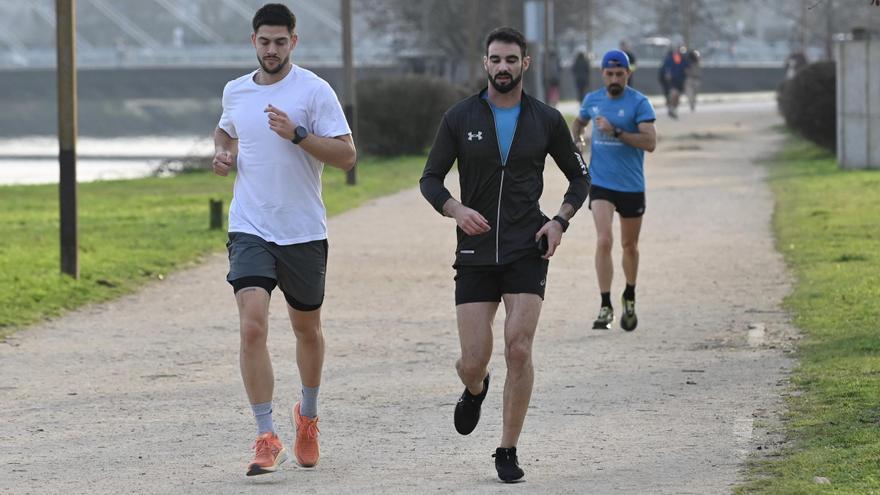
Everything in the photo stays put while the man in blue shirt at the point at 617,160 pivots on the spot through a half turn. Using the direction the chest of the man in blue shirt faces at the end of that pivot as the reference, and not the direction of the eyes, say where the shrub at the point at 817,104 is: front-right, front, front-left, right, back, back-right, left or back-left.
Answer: front

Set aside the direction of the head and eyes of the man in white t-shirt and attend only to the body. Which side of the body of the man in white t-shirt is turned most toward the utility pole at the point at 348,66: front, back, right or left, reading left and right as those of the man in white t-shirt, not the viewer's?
back

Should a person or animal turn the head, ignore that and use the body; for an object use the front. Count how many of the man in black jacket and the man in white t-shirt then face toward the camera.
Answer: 2

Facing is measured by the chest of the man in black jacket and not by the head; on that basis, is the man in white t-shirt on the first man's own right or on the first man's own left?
on the first man's own right

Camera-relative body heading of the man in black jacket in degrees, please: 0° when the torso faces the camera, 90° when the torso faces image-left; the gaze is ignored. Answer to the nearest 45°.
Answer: approximately 0°

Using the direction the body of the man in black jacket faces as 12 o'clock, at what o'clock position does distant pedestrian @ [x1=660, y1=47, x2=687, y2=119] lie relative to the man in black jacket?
The distant pedestrian is roughly at 6 o'clock from the man in black jacket.

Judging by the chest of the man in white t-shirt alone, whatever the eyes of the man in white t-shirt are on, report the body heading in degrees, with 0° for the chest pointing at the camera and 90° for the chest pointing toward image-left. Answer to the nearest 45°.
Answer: approximately 0°

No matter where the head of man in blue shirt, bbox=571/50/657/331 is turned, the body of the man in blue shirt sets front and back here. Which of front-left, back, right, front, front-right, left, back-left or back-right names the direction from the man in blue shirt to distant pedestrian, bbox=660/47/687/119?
back
